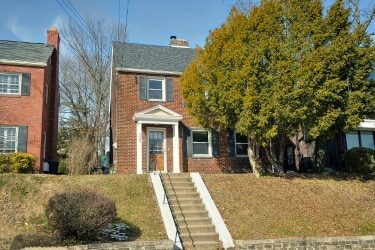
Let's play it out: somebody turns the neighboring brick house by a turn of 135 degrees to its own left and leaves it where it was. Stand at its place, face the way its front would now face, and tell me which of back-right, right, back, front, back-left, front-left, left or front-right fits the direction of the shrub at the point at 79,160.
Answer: right

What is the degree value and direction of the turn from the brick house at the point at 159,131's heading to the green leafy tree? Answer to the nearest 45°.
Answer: approximately 45° to its left

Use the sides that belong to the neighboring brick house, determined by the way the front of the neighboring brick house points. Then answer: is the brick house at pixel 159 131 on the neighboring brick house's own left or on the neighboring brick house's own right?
on the neighboring brick house's own left

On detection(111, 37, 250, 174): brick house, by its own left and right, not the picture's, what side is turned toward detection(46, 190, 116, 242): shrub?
front

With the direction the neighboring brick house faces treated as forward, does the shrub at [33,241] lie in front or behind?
in front

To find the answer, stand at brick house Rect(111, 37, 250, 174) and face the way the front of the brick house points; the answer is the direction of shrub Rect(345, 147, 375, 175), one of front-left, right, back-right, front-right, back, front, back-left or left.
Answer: left

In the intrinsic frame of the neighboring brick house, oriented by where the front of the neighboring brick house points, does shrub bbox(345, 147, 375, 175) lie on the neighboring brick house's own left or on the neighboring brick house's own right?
on the neighboring brick house's own left

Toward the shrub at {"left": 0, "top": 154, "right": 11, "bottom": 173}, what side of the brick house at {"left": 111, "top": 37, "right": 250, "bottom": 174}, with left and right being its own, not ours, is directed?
right

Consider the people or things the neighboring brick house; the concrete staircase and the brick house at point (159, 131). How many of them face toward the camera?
3

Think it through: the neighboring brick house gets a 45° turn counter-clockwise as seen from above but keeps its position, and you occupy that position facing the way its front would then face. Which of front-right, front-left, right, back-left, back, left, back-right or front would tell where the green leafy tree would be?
front

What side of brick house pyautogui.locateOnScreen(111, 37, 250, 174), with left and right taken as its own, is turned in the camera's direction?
front

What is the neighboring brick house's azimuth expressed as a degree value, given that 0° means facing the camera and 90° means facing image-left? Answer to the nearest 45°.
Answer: approximately 0°
